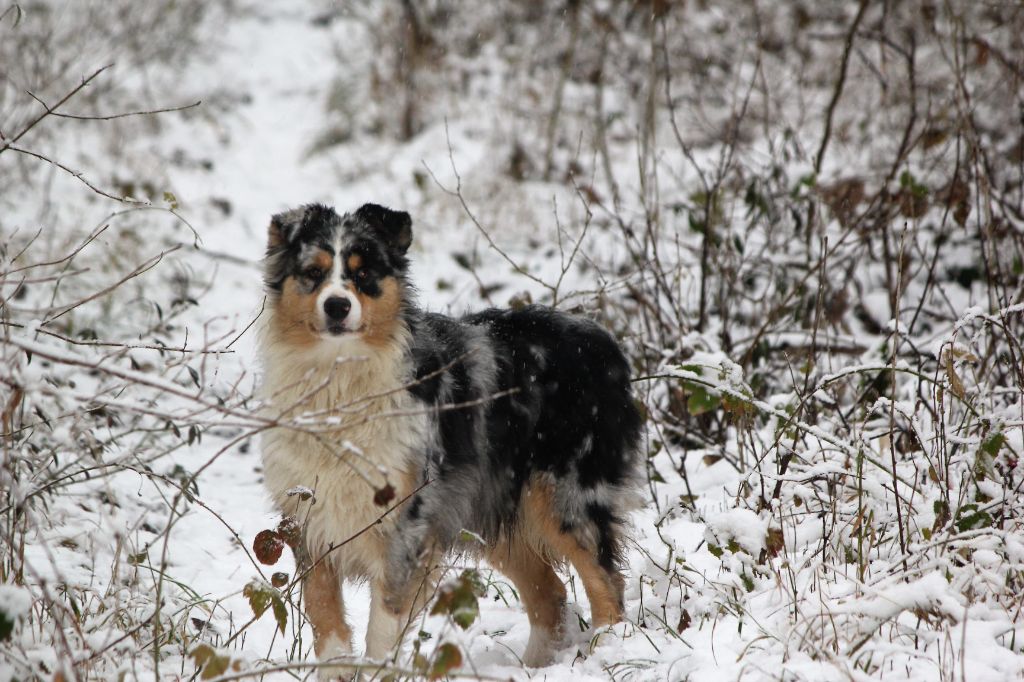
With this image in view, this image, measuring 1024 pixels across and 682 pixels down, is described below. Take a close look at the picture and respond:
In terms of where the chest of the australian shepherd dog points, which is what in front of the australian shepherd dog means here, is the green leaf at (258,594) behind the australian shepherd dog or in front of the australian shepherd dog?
in front

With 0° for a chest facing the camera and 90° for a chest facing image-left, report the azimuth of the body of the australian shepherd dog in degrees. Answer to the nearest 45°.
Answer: approximately 45°

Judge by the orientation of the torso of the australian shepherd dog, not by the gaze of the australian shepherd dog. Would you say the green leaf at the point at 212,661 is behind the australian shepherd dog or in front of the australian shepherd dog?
in front

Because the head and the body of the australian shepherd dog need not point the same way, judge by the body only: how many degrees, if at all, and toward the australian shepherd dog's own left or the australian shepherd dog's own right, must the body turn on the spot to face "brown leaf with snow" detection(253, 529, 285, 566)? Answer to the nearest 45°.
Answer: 0° — it already faces it
